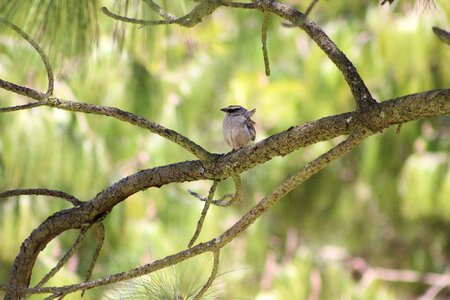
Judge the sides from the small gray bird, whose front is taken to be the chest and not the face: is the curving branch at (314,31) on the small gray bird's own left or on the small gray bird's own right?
on the small gray bird's own left

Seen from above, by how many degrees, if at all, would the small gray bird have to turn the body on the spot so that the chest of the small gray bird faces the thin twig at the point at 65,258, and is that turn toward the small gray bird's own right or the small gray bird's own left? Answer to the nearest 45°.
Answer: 0° — it already faces it

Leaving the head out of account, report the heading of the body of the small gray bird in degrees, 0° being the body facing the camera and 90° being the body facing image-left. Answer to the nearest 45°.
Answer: approximately 45°
